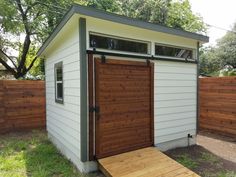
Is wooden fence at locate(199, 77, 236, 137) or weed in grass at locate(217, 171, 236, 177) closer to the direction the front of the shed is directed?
the weed in grass

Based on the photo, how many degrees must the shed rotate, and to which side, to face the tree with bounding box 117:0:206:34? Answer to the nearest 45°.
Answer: approximately 135° to its left

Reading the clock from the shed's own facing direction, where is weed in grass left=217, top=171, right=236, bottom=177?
The weed in grass is roughly at 11 o'clock from the shed.

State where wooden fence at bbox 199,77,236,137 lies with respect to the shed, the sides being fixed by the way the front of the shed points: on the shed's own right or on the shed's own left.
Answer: on the shed's own left

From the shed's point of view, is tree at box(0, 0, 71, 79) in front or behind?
behind

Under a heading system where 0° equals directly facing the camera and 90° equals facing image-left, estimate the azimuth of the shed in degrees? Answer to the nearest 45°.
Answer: approximately 315°
